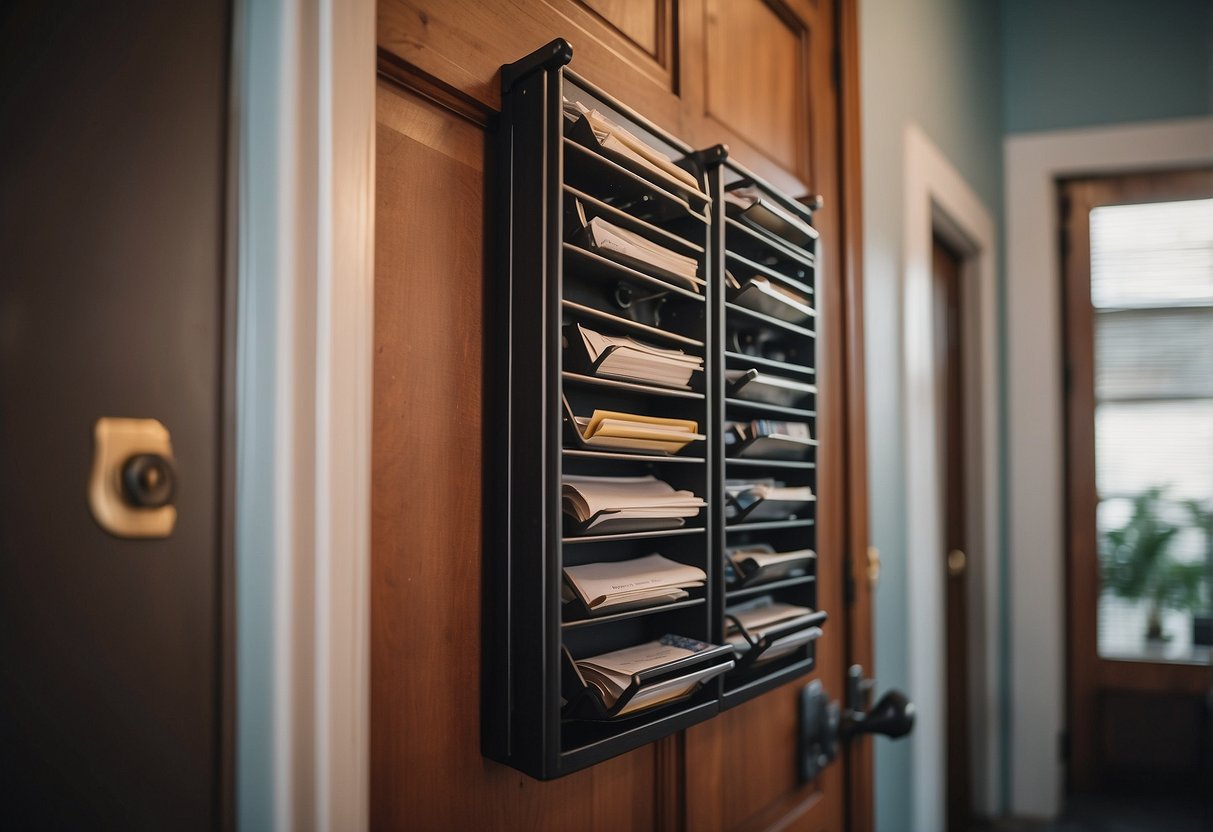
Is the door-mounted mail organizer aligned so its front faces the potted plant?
no

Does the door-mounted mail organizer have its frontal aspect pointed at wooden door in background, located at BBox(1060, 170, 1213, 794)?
no
